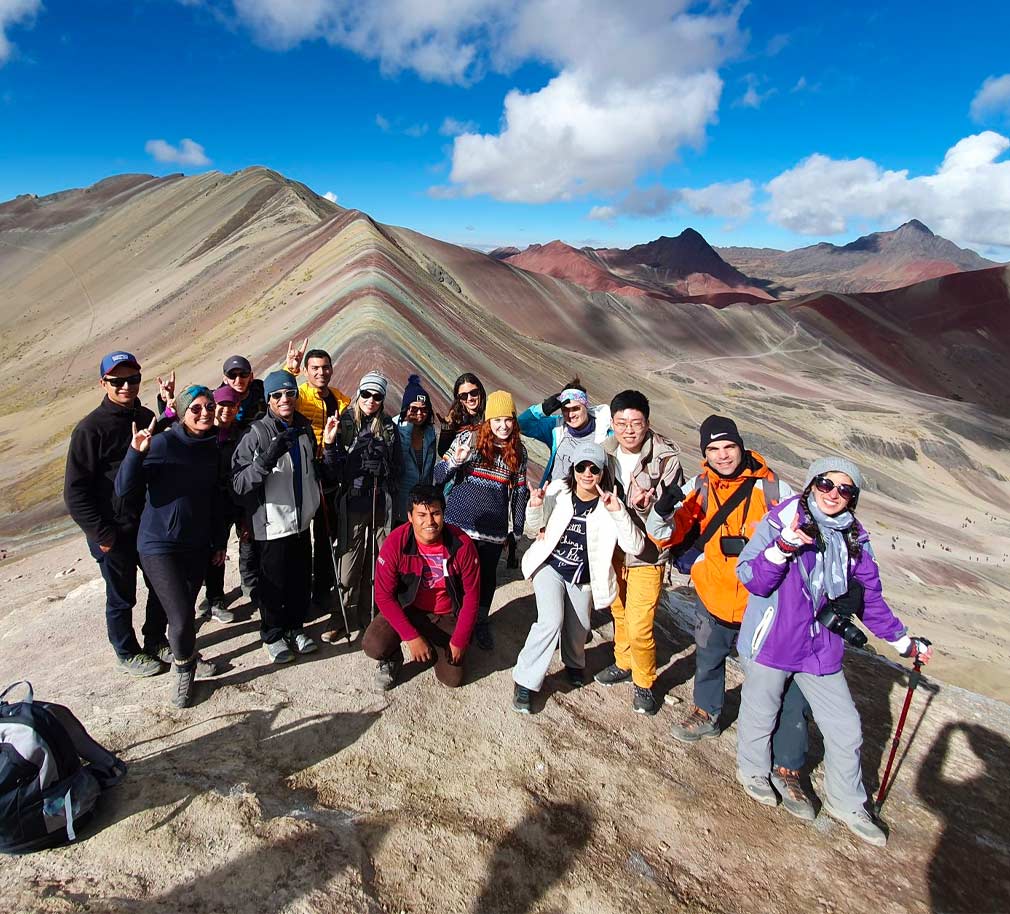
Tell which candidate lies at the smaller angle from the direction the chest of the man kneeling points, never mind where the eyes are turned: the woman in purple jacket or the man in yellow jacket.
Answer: the woman in purple jacket

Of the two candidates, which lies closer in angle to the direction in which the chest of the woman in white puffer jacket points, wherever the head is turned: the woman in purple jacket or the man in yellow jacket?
the woman in purple jacket

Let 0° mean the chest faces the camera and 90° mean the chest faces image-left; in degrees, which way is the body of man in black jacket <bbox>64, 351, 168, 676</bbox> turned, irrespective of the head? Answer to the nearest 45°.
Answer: approximately 315°

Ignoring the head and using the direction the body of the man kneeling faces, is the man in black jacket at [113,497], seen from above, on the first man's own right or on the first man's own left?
on the first man's own right

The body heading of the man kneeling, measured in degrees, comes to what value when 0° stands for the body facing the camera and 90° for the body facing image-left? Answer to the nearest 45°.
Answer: approximately 0°

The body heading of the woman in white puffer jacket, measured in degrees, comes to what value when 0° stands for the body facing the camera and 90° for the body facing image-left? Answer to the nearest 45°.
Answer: approximately 0°

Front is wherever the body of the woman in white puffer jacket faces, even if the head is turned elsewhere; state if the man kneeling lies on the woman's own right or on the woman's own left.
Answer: on the woman's own right

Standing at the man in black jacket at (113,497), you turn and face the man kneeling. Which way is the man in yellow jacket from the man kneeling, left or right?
left

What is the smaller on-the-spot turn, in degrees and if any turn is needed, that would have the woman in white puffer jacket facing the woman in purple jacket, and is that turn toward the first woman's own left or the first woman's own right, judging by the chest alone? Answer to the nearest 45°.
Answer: approximately 45° to the first woman's own left

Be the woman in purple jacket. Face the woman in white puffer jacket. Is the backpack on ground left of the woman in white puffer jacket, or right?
left

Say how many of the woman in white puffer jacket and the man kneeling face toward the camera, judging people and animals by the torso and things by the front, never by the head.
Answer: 2
